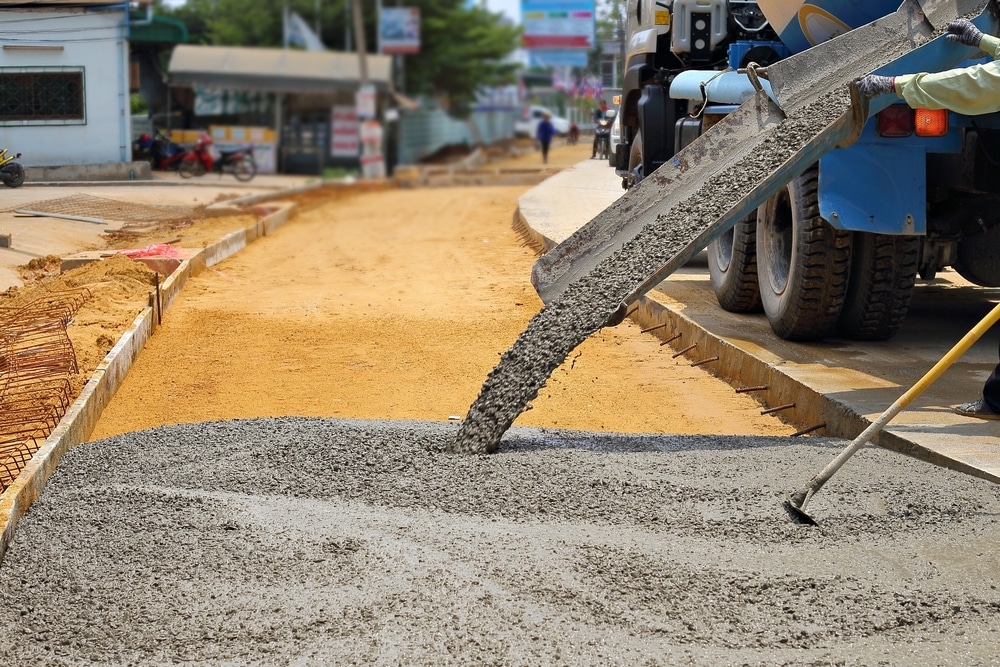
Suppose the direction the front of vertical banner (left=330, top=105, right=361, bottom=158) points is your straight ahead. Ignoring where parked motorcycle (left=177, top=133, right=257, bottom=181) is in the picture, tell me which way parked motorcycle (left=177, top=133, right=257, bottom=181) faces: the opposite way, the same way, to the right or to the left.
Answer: to the right

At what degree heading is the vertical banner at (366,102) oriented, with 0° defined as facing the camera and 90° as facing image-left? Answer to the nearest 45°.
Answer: approximately 0°

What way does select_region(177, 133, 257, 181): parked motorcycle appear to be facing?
to the viewer's left

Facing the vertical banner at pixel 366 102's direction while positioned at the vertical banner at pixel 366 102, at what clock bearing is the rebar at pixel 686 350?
The rebar is roughly at 12 o'clock from the vertical banner.

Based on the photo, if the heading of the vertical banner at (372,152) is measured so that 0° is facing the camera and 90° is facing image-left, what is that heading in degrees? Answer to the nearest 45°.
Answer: approximately 0°

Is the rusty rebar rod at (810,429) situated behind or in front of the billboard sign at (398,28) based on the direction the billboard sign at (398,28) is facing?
in front

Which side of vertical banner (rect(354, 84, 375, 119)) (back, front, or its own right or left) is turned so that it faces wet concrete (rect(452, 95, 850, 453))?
front

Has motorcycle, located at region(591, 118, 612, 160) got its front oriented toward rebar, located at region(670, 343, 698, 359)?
yes

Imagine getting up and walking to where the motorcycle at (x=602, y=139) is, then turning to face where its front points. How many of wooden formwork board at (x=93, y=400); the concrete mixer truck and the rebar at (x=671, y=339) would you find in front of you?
3

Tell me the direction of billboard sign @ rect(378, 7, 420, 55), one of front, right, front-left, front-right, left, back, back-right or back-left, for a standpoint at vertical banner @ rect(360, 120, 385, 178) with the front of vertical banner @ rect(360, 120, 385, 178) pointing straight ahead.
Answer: back

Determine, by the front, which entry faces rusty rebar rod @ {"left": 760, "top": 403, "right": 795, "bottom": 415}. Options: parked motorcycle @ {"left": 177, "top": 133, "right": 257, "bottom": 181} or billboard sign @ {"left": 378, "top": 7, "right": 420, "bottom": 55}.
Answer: the billboard sign

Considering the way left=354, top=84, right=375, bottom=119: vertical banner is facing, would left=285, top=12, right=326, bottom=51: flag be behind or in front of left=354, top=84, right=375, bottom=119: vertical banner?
behind
